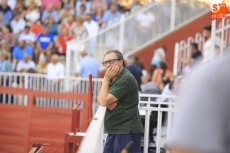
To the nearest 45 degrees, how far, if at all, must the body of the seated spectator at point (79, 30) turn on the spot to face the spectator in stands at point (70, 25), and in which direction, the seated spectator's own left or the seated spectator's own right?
approximately 135° to the seated spectator's own right

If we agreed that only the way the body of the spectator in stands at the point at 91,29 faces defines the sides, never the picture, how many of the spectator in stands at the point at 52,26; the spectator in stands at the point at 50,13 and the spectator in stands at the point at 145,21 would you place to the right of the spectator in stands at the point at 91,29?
2

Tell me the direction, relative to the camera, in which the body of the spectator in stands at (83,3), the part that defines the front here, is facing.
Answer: toward the camera

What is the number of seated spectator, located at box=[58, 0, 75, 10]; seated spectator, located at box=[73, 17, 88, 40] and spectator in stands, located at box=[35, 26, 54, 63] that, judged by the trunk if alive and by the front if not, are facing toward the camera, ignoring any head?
3

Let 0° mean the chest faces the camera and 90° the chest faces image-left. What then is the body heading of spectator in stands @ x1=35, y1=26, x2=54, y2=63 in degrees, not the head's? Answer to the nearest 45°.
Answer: approximately 0°

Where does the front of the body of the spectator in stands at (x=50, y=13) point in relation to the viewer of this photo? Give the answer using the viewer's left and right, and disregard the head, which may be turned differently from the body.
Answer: facing the viewer

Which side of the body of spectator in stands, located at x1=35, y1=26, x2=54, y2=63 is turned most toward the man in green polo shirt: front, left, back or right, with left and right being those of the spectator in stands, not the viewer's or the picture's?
front

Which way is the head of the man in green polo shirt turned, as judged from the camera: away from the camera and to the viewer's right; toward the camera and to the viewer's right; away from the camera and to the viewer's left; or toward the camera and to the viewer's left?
toward the camera and to the viewer's left

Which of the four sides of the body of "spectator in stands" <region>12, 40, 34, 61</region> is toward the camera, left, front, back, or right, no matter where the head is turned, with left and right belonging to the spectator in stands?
front

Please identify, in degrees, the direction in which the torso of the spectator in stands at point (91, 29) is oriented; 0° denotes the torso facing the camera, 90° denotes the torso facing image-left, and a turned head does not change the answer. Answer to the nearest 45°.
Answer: approximately 45°
